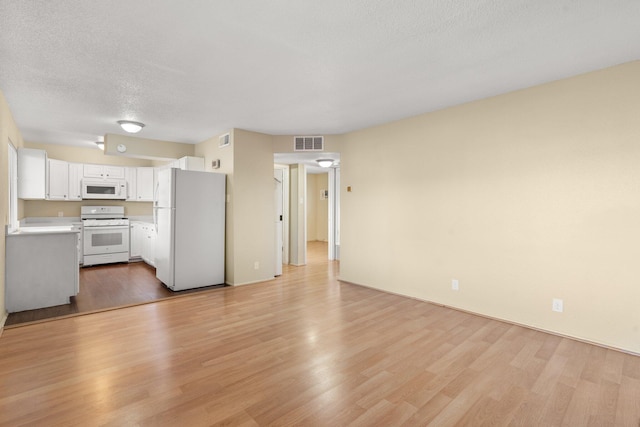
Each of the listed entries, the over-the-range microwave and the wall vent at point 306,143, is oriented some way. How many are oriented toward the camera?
2

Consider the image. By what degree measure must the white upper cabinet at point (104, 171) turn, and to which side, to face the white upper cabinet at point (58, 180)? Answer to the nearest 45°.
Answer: approximately 90° to its right

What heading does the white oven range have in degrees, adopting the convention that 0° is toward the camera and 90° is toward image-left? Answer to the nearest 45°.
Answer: approximately 0°

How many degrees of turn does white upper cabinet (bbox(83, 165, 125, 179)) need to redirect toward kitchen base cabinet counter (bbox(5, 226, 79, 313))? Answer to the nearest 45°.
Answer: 0° — it already faces it

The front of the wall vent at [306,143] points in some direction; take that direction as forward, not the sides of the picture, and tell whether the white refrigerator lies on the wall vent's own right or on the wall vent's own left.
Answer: on the wall vent's own right

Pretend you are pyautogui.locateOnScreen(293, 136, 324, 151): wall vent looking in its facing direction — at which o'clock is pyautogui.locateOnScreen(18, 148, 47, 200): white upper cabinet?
The white upper cabinet is roughly at 3 o'clock from the wall vent.

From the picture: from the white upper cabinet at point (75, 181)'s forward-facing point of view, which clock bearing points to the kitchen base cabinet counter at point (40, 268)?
The kitchen base cabinet counter is roughly at 12 o'clock from the white upper cabinet.

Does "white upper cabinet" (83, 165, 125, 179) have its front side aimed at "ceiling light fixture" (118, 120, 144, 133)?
yes

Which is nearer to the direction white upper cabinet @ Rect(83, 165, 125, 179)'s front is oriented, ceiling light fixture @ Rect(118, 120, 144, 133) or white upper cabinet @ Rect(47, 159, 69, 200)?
the ceiling light fixture

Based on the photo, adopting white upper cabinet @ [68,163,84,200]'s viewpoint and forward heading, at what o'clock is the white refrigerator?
The white refrigerator is roughly at 11 o'clock from the white upper cabinet.
